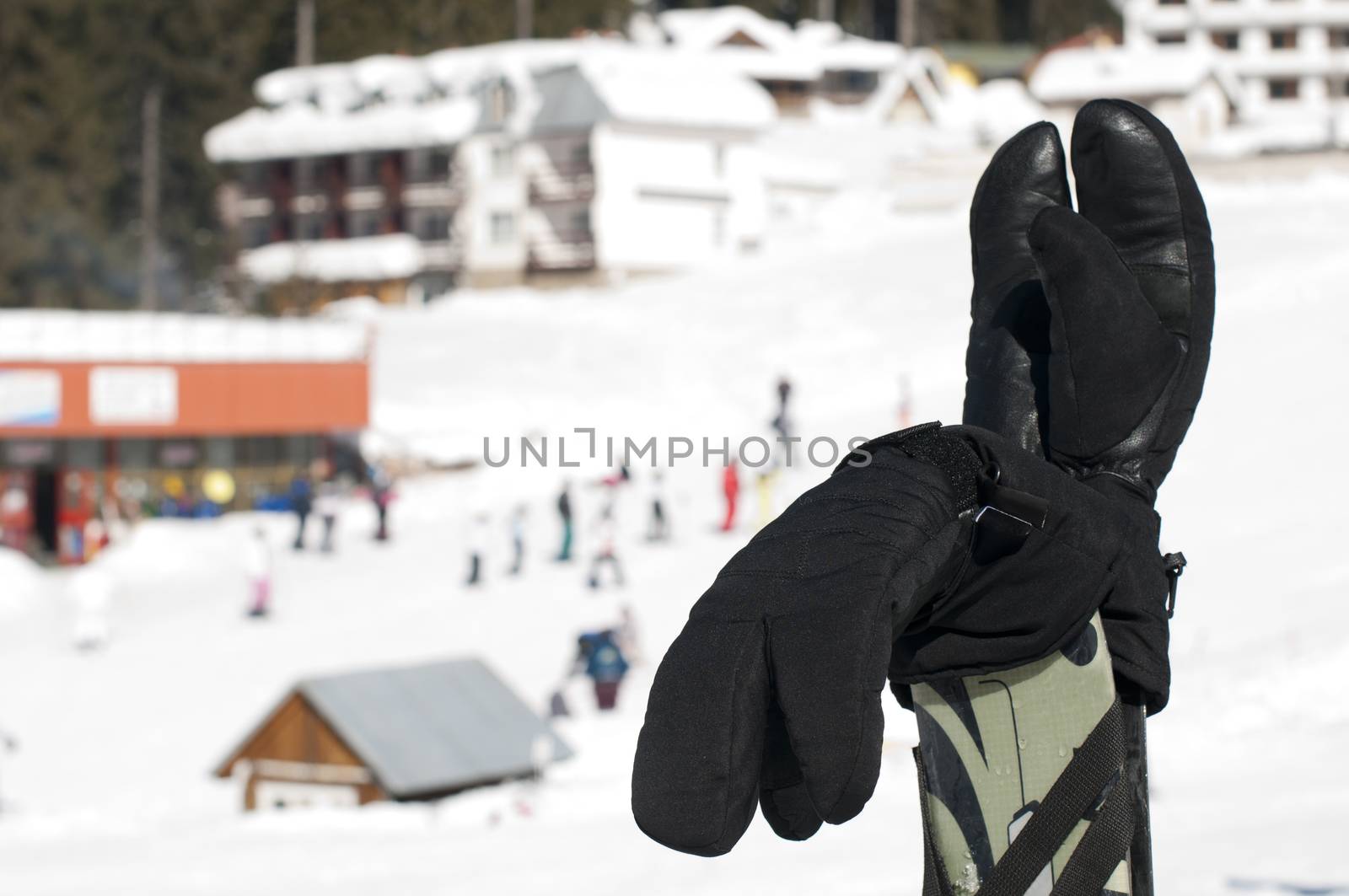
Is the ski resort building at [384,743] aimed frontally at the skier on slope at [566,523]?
no

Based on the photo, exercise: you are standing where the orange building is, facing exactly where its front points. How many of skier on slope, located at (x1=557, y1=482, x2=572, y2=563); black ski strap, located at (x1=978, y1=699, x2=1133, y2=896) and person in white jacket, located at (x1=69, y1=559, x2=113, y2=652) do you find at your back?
0

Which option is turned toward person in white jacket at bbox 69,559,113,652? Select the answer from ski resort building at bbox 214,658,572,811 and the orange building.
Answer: the orange building

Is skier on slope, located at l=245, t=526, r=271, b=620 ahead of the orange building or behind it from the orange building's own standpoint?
ahead

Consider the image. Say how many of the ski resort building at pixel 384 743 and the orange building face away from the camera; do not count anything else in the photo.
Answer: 0

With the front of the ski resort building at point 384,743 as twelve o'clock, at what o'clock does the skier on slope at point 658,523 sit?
The skier on slope is roughly at 5 o'clock from the ski resort building.

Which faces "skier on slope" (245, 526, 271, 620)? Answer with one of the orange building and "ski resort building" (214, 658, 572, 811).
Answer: the orange building

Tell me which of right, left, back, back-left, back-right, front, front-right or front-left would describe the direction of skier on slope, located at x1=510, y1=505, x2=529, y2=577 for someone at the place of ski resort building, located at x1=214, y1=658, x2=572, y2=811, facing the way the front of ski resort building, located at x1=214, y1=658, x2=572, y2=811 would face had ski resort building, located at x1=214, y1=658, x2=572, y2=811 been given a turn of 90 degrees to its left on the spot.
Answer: back-left

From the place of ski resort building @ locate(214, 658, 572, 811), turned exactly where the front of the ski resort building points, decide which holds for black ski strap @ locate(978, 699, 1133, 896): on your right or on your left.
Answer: on your left

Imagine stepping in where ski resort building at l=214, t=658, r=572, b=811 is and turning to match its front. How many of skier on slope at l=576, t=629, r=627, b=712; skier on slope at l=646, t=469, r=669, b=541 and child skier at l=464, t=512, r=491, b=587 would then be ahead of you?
0

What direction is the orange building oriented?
toward the camera

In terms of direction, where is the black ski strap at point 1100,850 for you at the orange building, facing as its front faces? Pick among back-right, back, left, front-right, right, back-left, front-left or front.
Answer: front

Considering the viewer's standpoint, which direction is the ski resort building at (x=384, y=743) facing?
facing the viewer and to the left of the viewer

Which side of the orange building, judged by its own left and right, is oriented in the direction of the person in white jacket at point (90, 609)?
front

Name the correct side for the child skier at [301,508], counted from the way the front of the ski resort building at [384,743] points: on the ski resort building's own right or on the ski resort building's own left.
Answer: on the ski resort building's own right
